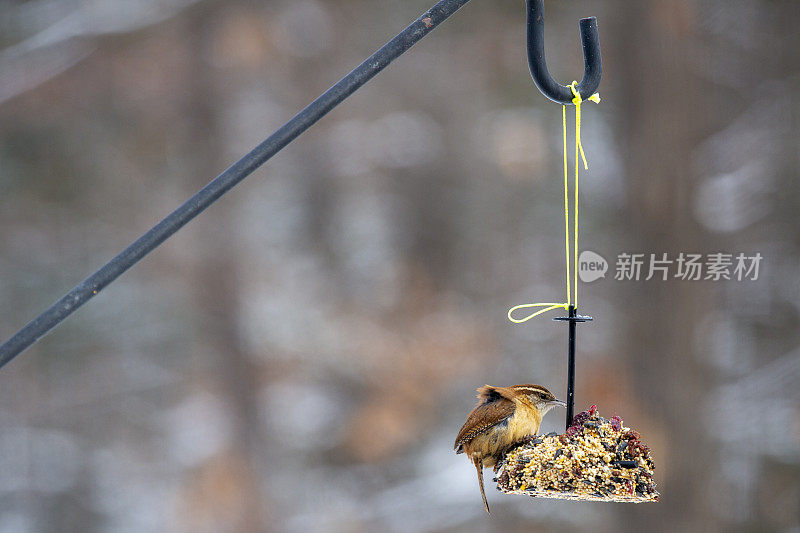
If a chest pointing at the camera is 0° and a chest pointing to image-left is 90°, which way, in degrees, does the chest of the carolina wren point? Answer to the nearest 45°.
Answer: approximately 270°

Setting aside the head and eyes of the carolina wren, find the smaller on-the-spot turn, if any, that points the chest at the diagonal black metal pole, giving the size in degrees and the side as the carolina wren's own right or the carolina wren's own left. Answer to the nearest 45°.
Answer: approximately 135° to the carolina wren's own right
